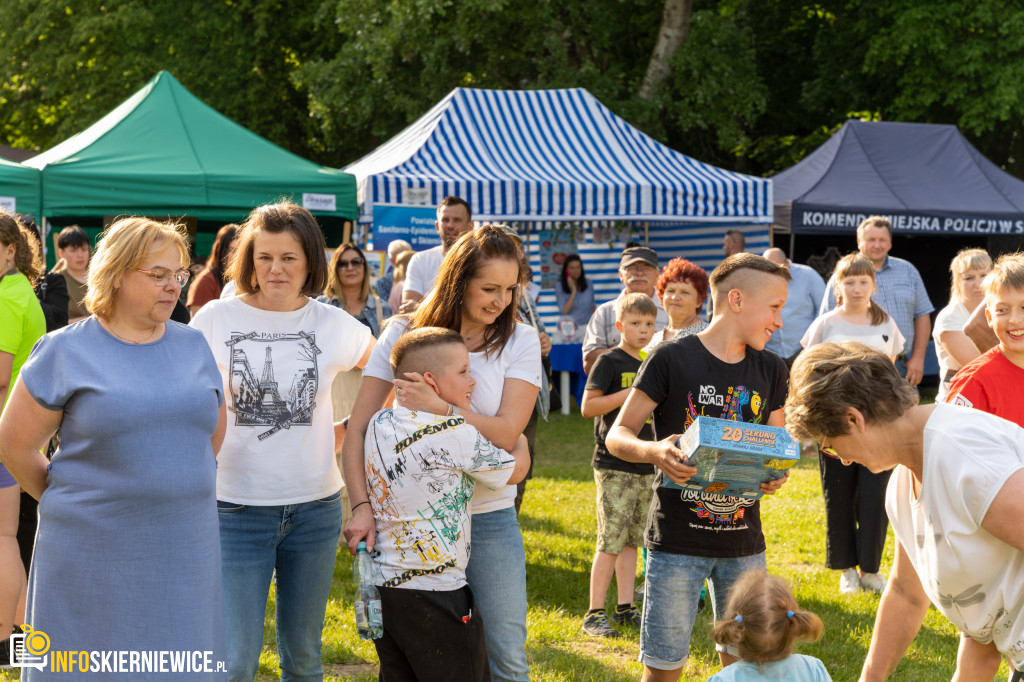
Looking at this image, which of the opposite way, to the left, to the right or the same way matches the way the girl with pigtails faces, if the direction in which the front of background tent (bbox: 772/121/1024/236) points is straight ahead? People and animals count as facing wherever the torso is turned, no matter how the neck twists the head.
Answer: the opposite way

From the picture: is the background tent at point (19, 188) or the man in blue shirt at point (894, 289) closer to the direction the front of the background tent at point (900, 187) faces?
the man in blue shirt

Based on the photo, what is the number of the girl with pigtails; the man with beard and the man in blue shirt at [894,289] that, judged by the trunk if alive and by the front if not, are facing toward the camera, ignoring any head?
2

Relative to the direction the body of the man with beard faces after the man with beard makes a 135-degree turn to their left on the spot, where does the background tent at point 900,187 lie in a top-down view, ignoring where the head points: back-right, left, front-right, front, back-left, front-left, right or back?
front

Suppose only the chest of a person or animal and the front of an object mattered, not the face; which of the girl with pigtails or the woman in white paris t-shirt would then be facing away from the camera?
the girl with pigtails

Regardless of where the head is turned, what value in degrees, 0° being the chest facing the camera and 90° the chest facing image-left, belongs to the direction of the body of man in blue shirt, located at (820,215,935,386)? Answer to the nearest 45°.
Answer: approximately 0°

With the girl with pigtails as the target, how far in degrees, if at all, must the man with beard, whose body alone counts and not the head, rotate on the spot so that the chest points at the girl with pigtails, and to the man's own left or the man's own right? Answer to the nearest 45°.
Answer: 0° — they already face them

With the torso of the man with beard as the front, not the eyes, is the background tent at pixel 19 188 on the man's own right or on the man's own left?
on the man's own right

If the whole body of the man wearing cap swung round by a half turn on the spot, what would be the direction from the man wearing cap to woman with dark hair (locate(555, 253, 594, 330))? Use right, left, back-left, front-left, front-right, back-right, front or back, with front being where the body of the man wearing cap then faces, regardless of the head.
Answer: front

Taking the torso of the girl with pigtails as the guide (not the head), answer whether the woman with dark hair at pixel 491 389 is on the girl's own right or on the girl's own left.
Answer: on the girl's own left
